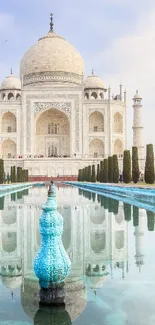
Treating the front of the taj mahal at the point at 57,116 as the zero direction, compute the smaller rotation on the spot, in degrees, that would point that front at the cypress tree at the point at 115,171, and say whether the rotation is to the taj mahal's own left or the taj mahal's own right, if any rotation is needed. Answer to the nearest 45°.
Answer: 0° — it already faces it

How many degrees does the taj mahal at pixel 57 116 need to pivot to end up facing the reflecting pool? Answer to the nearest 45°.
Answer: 0° — it already faces it

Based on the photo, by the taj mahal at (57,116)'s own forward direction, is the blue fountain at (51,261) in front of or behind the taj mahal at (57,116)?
in front

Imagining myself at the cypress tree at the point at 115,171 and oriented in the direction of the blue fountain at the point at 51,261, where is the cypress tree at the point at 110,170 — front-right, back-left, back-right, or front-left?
back-right
